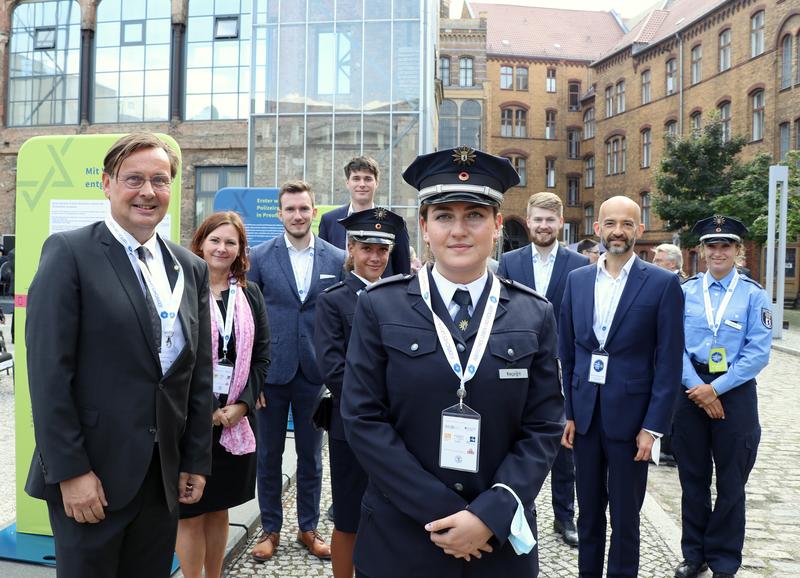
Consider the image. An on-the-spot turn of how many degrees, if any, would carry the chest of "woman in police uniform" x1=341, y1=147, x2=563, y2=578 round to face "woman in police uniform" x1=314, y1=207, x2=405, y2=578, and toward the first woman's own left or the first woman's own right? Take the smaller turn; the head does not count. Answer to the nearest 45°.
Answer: approximately 135° to the first woman's own right

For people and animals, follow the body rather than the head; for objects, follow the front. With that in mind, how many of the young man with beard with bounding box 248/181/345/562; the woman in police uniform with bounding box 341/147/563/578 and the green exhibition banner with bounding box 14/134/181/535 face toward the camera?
3

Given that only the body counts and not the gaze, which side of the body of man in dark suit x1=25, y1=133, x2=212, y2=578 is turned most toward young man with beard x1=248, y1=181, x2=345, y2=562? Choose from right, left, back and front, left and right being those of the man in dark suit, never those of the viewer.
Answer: left

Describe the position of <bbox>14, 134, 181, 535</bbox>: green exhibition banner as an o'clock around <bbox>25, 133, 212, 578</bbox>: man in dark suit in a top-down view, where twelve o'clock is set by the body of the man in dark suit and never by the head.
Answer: The green exhibition banner is roughly at 7 o'clock from the man in dark suit.

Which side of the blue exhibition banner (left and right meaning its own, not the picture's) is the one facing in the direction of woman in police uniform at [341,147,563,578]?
front

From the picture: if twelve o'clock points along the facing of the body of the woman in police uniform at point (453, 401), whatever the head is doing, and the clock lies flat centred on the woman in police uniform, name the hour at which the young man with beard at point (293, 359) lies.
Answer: The young man with beard is roughly at 5 o'clock from the woman in police uniform.

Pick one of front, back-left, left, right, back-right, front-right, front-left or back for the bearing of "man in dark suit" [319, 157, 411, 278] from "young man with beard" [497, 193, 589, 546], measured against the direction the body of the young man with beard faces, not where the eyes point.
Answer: right

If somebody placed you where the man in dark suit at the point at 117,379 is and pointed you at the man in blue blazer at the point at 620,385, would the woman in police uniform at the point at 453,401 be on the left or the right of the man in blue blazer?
right
